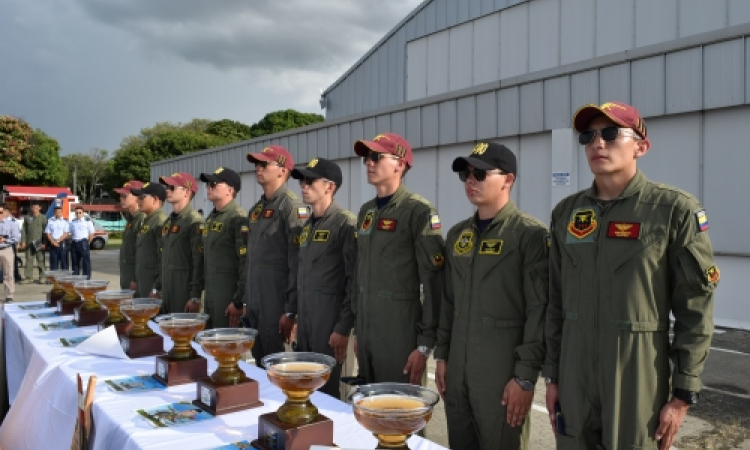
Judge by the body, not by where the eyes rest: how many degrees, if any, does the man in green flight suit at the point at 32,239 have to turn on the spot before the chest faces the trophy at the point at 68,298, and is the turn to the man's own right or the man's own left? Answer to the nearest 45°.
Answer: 0° — they already face it

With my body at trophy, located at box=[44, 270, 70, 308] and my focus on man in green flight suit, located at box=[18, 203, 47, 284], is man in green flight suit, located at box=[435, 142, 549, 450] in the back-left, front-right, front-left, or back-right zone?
back-right

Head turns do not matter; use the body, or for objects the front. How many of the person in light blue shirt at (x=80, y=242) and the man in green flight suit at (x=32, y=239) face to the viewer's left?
0

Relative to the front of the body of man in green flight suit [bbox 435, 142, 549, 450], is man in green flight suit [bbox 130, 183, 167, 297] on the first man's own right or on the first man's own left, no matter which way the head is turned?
on the first man's own right

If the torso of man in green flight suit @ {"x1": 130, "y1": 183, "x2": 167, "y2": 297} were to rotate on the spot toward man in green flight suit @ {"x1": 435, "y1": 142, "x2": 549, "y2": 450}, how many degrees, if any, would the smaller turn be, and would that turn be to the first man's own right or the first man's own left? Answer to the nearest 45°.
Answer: approximately 90° to the first man's own left

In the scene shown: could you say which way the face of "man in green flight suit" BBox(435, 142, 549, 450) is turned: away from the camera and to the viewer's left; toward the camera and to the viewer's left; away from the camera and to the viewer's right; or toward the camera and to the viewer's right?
toward the camera and to the viewer's left

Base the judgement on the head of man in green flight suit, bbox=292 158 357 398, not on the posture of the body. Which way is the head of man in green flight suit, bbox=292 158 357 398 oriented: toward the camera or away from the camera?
toward the camera

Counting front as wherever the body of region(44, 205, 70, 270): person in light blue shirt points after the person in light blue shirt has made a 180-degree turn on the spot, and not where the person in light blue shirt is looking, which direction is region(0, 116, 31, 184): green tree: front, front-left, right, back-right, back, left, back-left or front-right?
front

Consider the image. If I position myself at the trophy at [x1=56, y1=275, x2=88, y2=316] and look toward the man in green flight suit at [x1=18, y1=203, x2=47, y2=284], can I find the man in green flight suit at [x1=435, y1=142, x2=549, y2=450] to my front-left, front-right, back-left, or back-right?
back-right

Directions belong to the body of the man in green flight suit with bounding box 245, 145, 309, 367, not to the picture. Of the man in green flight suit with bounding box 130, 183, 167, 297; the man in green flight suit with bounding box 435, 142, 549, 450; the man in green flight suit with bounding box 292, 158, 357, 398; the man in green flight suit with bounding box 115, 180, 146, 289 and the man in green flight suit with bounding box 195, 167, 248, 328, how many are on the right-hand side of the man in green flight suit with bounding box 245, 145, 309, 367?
3

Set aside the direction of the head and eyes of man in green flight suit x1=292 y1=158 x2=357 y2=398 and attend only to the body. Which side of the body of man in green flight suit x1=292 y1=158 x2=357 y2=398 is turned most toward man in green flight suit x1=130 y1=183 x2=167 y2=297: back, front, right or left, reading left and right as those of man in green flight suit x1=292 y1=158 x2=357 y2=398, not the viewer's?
right

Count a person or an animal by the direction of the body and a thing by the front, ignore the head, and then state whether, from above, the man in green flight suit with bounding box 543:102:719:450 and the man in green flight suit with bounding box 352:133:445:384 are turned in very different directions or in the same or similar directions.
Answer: same or similar directions
